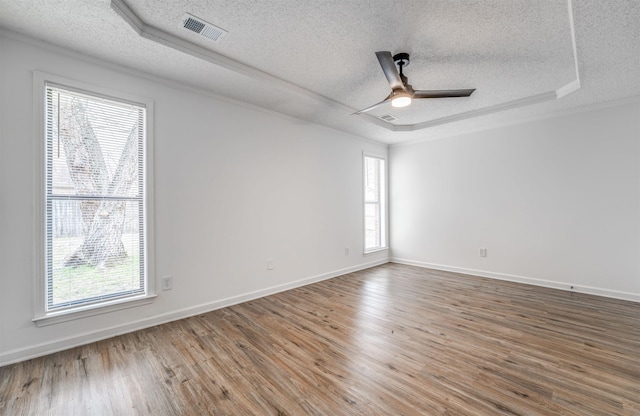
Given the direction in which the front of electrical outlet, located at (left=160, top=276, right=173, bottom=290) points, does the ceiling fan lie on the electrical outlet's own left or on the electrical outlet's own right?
on the electrical outlet's own left

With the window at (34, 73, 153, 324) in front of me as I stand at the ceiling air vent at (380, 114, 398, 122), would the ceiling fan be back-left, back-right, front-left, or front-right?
front-left

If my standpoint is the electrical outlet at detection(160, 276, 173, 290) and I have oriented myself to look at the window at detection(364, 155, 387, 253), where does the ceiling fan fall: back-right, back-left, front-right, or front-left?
front-right

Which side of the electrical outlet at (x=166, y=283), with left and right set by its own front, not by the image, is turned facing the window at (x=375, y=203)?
left

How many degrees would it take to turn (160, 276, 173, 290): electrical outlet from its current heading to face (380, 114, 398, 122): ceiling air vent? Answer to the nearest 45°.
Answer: approximately 90° to its left

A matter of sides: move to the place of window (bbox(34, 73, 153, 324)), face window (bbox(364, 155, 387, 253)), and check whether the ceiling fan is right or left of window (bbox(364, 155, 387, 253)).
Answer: right
